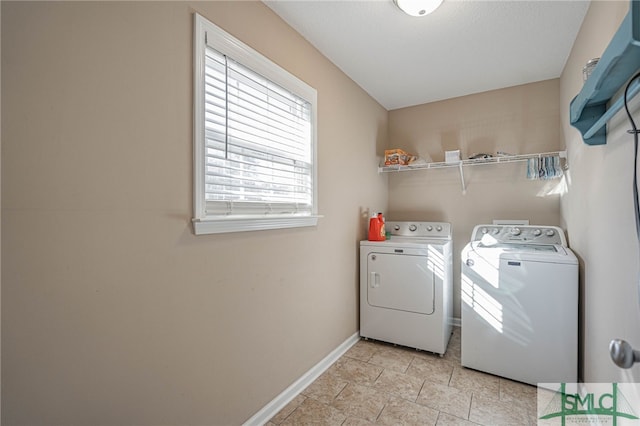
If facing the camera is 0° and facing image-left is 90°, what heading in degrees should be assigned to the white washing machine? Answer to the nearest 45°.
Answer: approximately 0°

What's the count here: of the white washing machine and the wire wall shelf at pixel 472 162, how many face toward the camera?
2

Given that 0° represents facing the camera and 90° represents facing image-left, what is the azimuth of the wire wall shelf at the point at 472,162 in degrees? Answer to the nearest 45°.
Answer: approximately 0°

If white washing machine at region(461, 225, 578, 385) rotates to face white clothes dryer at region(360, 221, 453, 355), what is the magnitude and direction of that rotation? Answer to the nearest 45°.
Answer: approximately 90° to its right

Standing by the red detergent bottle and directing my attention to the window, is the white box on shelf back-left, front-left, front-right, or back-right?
back-left

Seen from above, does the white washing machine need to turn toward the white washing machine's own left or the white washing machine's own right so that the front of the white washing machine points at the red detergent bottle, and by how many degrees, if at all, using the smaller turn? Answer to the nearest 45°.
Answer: approximately 90° to the white washing machine's own right
